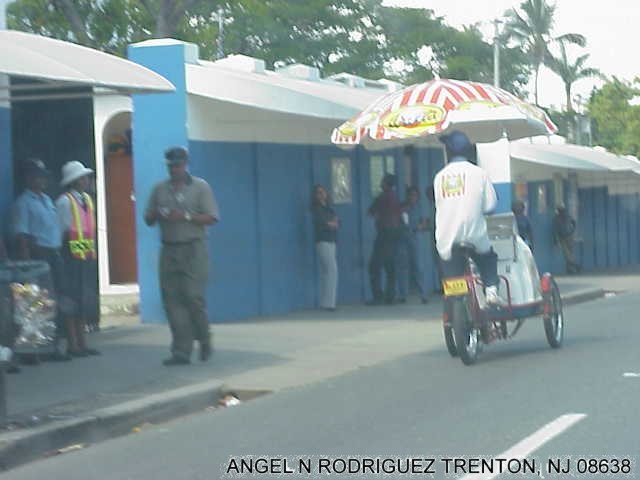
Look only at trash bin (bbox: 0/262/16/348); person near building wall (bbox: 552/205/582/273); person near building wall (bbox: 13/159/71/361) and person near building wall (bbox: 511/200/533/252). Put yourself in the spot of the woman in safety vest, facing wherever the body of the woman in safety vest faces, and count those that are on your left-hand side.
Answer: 2

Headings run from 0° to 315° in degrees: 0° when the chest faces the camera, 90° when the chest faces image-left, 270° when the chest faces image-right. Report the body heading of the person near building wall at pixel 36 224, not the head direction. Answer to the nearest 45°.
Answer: approximately 315°

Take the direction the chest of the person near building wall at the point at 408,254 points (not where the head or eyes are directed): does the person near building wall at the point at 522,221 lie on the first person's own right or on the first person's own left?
on the first person's own left

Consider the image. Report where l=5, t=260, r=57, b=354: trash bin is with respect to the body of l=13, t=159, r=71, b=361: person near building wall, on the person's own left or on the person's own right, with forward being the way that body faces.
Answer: on the person's own right

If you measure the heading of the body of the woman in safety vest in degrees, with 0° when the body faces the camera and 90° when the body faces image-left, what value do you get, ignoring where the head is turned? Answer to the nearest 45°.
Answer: approximately 315°

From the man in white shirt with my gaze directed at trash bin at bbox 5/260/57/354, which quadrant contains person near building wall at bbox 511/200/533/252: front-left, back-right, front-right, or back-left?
back-right

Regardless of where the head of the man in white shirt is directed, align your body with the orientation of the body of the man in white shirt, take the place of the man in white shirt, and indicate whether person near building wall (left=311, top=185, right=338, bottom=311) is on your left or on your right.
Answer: on your left

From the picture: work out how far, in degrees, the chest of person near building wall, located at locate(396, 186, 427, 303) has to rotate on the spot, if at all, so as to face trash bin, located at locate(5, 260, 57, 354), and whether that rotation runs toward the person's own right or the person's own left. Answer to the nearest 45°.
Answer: approximately 45° to the person's own right

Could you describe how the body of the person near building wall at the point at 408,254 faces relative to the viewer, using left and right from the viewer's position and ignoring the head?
facing the viewer and to the right of the viewer
